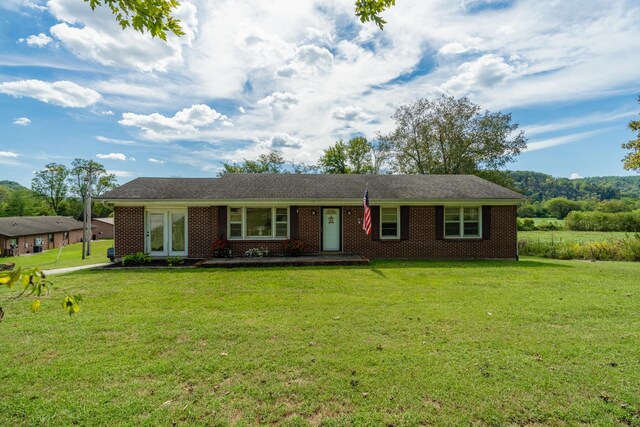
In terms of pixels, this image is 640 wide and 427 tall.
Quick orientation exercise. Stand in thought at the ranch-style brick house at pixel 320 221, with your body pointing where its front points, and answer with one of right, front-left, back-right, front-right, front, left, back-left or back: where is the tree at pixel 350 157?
back

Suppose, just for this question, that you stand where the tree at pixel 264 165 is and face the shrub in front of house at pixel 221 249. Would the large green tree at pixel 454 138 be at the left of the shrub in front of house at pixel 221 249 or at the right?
left

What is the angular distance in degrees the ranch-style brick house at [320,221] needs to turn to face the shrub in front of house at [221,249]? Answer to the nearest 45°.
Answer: approximately 90° to its right

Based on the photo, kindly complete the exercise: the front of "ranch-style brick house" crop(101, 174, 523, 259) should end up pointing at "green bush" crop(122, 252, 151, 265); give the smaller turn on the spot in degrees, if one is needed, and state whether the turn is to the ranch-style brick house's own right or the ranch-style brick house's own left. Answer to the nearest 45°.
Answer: approximately 90° to the ranch-style brick house's own right

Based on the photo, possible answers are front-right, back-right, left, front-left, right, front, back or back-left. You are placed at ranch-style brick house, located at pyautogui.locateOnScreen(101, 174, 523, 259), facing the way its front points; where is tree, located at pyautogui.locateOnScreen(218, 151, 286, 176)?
back

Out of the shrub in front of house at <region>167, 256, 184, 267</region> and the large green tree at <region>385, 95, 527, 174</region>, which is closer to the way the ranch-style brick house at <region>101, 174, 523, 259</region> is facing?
the shrub in front of house

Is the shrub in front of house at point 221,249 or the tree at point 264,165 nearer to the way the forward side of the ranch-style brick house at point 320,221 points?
the shrub in front of house

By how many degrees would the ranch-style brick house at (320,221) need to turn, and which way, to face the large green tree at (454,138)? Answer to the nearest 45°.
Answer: approximately 135° to its left

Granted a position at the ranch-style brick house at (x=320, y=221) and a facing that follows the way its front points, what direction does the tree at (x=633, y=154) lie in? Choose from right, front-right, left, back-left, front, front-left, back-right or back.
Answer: left

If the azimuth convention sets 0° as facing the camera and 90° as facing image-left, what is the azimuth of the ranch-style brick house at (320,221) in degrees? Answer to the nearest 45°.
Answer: approximately 0°

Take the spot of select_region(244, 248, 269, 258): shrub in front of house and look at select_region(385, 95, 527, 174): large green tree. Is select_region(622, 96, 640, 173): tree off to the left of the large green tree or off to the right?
right
